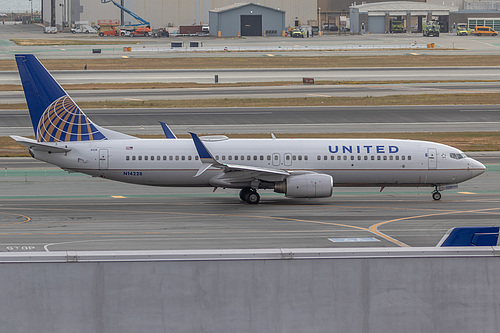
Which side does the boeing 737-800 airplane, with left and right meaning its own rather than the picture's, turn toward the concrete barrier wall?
right

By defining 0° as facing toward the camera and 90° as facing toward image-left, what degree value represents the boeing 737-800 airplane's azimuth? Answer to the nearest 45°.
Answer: approximately 270°
